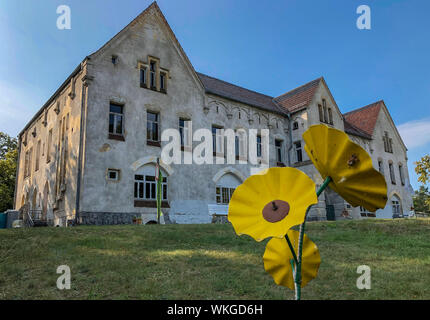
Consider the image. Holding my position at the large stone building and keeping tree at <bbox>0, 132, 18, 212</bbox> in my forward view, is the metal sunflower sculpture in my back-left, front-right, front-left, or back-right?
back-left

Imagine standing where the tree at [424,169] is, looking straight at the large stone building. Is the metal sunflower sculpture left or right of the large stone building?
left

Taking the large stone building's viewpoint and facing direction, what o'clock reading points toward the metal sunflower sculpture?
The metal sunflower sculpture is roughly at 1 o'clock from the large stone building.

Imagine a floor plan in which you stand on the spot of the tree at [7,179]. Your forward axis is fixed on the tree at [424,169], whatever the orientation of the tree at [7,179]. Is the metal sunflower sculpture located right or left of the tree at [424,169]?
right

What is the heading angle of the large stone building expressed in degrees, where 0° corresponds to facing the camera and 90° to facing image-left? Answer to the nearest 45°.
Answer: approximately 315°

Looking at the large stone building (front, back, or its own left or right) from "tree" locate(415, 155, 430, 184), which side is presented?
left

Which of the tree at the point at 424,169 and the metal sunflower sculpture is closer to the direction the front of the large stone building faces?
the metal sunflower sculpture
